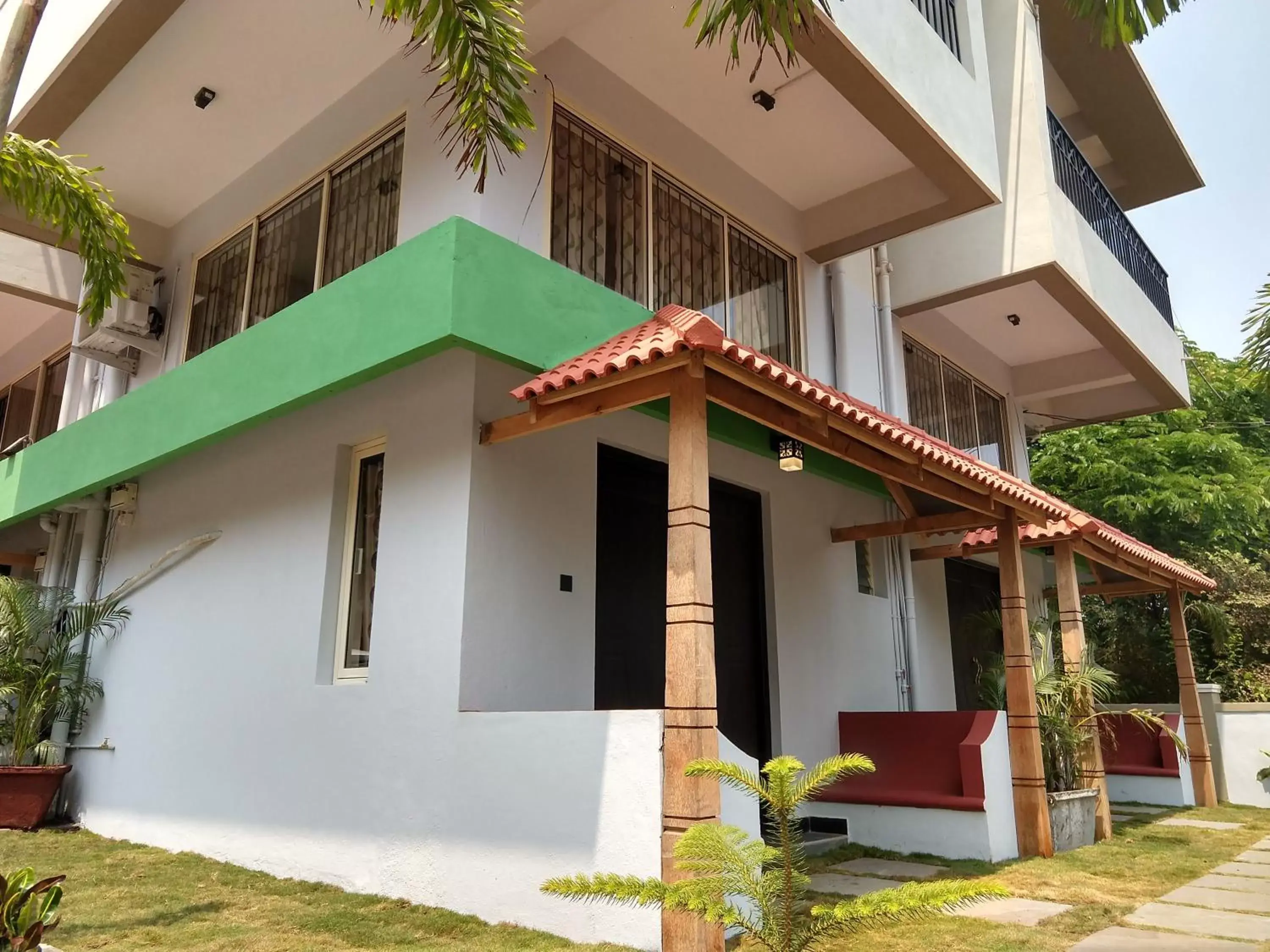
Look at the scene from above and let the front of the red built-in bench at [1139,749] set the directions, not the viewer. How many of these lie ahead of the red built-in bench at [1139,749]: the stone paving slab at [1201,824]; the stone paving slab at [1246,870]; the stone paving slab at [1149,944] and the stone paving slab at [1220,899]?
4

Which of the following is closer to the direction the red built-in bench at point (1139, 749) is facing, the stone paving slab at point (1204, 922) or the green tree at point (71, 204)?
the stone paving slab

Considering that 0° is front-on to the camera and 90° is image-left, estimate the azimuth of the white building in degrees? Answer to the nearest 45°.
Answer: approximately 315°

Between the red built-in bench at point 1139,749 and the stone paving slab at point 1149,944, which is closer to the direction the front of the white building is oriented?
the stone paving slab

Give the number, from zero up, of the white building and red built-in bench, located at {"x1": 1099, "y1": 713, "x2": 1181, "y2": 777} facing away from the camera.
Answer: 0

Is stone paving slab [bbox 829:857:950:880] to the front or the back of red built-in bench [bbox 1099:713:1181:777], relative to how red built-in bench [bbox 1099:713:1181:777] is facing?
to the front

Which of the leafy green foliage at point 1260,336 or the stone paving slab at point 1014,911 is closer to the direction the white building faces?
the stone paving slab

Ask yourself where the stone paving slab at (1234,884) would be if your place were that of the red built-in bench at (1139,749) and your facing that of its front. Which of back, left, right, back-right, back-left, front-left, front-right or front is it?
front

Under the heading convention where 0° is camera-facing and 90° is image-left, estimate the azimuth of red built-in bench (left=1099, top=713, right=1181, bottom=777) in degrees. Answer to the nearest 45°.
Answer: approximately 0°

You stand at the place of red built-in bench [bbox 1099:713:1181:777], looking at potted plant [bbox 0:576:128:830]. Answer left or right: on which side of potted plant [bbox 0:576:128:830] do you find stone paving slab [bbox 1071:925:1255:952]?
left

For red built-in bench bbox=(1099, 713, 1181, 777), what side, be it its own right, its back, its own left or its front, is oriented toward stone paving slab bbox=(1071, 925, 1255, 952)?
front
